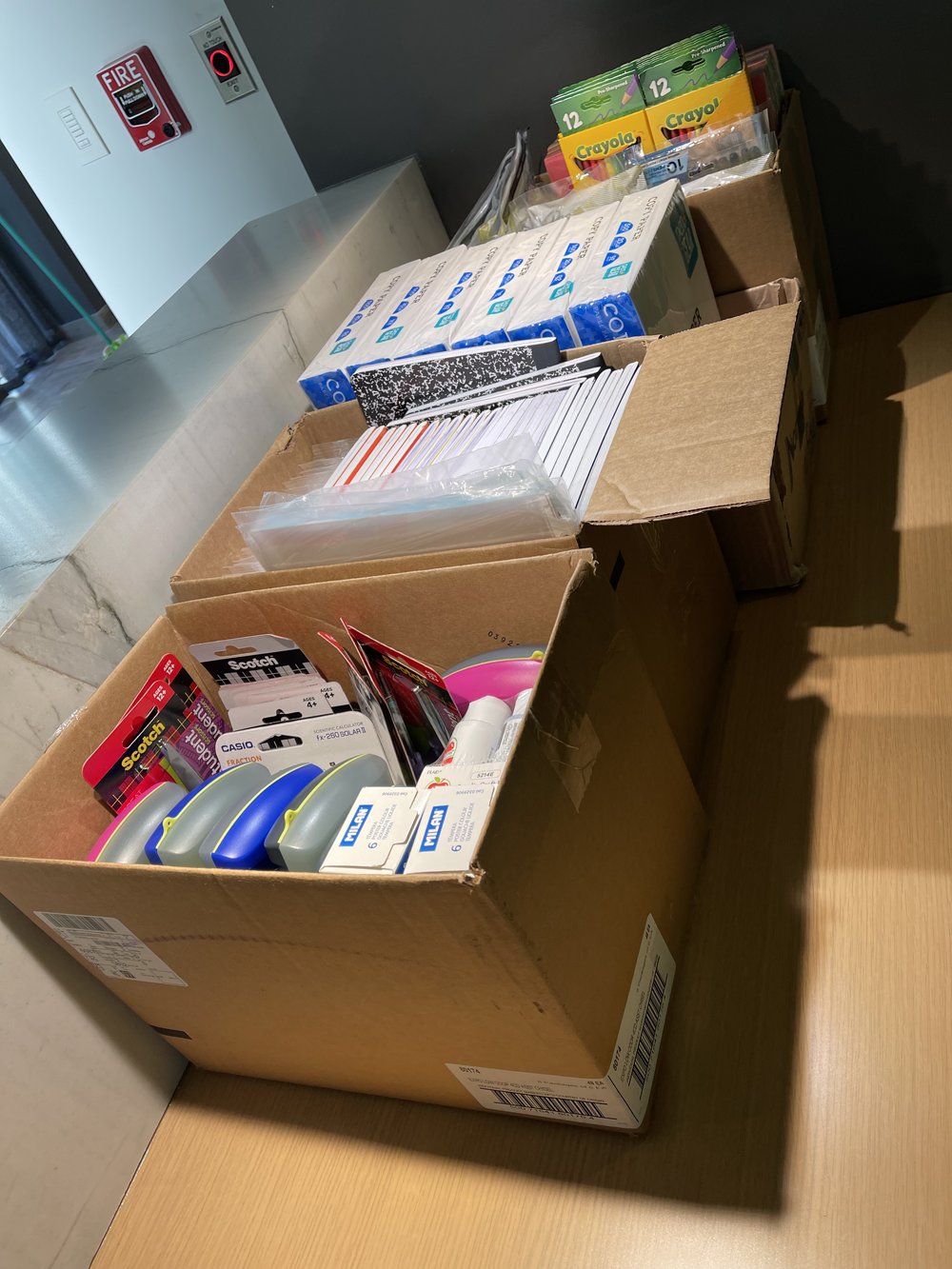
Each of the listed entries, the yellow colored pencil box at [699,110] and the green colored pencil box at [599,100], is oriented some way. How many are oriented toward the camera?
2

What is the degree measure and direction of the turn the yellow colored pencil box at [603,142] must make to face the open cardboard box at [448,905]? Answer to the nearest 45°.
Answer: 0° — it already faces it

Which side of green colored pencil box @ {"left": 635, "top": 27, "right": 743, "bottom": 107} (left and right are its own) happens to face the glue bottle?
front

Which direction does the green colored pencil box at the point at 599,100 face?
toward the camera

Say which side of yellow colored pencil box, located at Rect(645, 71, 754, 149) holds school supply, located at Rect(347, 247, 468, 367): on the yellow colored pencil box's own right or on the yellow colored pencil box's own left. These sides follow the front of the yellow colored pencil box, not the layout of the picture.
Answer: on the yellow colored pencil box's own right

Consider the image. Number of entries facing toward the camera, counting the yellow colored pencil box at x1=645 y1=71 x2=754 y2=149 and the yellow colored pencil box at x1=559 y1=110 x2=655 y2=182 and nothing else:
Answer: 2

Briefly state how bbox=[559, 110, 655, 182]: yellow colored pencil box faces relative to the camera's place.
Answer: facing the viewer

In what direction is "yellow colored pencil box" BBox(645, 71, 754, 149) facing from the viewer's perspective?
toward the camera
